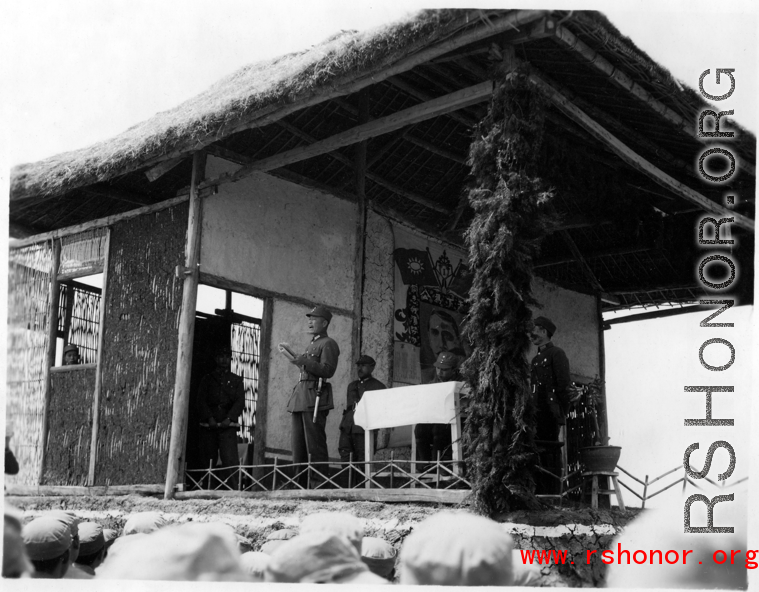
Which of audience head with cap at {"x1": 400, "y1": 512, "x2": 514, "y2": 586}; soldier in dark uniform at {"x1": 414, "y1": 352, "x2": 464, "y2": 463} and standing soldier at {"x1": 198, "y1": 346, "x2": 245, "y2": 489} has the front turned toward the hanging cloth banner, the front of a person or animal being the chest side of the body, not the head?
the audience head with cap

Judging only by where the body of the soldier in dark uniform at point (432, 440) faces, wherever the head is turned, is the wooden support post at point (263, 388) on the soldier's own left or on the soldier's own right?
on the soldier's own right

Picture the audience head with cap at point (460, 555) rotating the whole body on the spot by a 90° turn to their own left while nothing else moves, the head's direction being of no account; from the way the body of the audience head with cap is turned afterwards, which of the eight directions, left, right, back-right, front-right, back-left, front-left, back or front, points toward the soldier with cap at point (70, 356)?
front-right

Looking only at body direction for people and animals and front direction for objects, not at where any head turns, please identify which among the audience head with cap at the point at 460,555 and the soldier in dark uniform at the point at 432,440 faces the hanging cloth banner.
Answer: the audience head with cap

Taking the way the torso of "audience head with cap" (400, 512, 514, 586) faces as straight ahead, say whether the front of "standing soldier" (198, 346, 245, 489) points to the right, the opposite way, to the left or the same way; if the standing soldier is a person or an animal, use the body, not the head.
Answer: the opposite way

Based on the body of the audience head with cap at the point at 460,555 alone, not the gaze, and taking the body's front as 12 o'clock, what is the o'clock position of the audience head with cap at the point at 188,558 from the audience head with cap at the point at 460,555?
the audience head with cap at the point at 188,558 is roughly at 9 o'clock from the audience head with cap at the point at 460,555.

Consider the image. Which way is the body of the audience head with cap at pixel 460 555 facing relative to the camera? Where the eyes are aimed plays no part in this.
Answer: away from the camera

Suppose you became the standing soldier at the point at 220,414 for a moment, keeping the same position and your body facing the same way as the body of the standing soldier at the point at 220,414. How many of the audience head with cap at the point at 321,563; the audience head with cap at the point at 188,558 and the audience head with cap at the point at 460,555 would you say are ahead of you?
3

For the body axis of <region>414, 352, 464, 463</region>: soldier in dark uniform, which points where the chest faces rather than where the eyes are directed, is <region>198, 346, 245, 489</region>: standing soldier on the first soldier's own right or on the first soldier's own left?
on the first soldier's own right

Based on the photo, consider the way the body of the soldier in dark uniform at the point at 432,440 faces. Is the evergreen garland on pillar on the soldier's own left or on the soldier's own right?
on the soldier's own left

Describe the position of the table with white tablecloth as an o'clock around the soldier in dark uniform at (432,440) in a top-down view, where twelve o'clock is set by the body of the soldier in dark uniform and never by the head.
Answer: The table with white tablecloth is roughly at 11 o'clock from the soldier in dark uniform.

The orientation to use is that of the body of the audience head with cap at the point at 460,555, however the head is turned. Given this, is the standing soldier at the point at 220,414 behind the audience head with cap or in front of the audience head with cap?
in front

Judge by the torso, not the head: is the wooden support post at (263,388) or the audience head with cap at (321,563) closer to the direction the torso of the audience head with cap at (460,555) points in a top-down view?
the wooden support post

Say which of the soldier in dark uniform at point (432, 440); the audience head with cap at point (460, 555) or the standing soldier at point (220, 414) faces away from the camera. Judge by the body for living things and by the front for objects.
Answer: the audience head with cap

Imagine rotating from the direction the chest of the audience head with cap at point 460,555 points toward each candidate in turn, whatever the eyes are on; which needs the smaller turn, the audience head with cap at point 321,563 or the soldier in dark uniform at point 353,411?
the soldier in dark uniform
